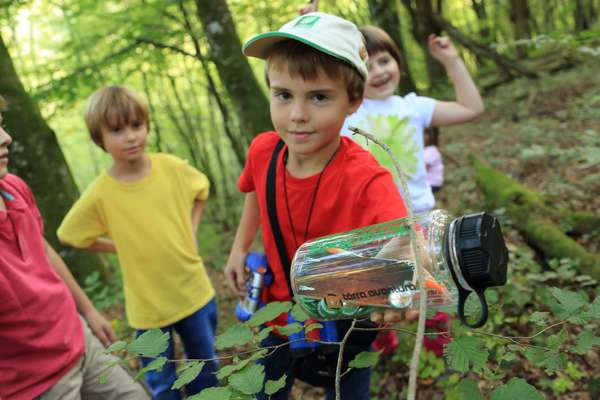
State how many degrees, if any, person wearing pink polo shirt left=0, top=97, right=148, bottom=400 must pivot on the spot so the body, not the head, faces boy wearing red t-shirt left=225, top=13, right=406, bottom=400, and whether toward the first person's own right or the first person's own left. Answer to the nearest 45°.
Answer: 0° — they already face them

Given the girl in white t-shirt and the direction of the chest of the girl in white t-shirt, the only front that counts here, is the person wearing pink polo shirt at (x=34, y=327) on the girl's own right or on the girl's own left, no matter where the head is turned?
on the girl's own right

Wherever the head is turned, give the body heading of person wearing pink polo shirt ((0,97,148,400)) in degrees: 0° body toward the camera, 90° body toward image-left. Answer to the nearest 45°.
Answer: approximately 315°

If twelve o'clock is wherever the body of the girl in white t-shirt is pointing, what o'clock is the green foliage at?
The green foliage is roughly at 12 o'clock from the girl in white t-shirt.

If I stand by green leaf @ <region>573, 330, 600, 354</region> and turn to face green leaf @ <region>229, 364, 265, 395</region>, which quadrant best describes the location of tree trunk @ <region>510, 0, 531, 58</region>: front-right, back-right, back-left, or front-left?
back-right

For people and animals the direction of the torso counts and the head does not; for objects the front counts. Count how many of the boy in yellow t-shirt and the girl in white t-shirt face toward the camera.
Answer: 2

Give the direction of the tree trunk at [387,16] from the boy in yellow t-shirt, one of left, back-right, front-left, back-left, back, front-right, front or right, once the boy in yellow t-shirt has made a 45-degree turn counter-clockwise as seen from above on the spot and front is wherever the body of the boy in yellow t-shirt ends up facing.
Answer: left

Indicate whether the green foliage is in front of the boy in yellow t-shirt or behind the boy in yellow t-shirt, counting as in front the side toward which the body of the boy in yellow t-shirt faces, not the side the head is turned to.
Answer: in front

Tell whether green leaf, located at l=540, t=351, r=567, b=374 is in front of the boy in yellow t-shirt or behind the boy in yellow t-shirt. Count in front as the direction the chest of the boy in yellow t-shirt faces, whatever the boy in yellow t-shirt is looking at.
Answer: in front

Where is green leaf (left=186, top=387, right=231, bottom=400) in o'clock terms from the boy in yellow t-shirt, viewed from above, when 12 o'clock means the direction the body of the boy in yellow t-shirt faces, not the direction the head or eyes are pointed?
The green leaf is roughly at 12 o'clock from the boy in yellow t-shirt.

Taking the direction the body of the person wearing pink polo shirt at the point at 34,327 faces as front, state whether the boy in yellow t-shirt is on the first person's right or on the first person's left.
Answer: on the first person's left

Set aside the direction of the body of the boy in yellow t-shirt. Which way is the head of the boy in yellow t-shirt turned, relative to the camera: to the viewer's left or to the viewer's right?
to the viewer's right
